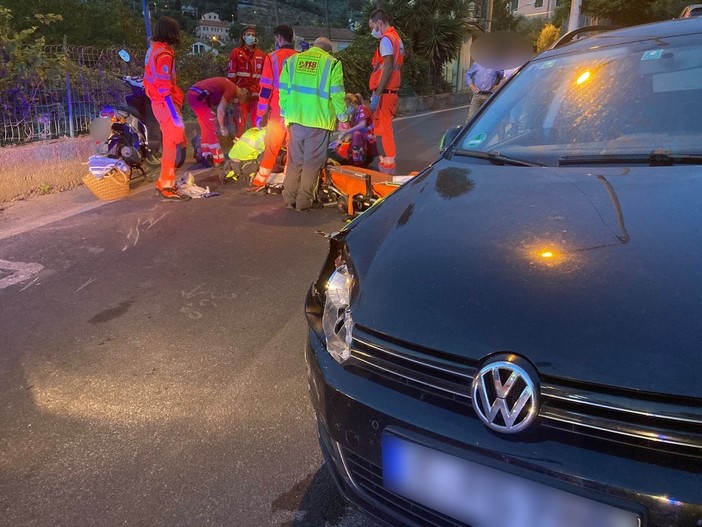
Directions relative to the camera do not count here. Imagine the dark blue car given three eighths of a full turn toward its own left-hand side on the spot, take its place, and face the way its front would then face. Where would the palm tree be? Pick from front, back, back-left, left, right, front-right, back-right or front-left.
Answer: left

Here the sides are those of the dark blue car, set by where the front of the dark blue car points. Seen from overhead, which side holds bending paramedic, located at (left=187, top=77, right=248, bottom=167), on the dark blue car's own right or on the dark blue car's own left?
on the dark blue car's own right

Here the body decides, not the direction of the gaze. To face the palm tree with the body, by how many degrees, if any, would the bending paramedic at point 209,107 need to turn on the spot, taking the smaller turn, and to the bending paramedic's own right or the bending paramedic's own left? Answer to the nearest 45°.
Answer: approximately 45° to the bending paramedic's own left

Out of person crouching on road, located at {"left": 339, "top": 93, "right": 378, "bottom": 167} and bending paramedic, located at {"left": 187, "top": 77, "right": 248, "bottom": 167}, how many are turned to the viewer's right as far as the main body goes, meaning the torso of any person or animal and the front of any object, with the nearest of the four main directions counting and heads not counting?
1

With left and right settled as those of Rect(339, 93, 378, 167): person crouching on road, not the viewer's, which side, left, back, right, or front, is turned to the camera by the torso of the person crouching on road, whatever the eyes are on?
left

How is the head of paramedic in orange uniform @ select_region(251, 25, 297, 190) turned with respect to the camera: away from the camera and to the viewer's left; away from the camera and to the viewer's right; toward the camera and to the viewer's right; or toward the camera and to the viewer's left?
away from the camera and to the viewer's left

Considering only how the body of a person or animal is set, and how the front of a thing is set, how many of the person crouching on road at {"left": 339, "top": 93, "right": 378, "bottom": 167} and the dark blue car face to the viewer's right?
0

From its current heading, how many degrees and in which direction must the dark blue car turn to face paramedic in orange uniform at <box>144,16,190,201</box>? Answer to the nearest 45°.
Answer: approximately 90° to its right

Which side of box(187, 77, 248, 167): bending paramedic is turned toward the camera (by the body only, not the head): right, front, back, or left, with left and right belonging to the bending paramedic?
right

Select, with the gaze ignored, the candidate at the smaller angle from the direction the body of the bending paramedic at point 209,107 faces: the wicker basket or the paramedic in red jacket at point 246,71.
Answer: the paramedic in red jacket

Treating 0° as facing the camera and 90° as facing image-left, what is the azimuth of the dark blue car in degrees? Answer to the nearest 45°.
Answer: approximately 45°
